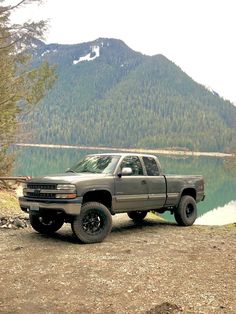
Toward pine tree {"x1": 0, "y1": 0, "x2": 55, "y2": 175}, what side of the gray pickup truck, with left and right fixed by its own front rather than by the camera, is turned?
right

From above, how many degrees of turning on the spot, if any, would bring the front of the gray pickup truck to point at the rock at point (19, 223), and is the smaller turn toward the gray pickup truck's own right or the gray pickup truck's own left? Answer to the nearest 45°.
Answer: approximately 90° to the gray pickup truck's own right

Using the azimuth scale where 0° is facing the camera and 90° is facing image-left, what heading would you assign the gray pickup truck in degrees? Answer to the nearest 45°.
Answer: approximately 45°
